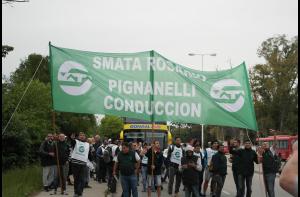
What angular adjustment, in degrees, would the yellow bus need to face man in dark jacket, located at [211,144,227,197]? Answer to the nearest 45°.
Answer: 0° — it already faces them

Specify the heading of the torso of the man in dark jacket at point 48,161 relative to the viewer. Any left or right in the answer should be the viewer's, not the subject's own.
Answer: facing the viewer and to the right of the viewer

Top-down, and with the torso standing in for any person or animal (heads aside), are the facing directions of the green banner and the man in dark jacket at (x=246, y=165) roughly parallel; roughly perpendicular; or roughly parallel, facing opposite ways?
roughly parallel

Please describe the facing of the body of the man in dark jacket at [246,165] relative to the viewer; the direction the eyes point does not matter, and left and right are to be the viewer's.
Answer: facing the viewer

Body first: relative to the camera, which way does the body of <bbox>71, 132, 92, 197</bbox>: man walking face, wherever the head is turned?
toward the camera

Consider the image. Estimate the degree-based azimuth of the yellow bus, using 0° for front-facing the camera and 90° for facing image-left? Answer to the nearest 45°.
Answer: approximately 0°

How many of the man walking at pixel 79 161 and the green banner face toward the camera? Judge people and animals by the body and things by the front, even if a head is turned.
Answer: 2

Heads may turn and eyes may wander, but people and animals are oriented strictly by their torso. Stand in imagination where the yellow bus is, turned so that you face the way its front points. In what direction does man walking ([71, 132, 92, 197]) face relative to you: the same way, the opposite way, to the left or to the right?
the same way

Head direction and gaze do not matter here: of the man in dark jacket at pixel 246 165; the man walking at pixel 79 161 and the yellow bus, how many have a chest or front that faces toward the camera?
3

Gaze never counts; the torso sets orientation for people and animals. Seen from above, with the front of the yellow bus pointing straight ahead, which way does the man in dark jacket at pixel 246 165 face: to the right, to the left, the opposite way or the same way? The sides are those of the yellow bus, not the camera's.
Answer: the same way

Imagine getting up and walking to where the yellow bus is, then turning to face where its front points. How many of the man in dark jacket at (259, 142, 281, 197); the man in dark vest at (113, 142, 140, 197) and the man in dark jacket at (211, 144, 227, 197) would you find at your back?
0

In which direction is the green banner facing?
toward the camera
